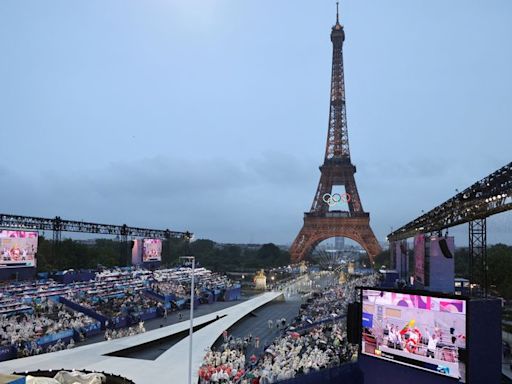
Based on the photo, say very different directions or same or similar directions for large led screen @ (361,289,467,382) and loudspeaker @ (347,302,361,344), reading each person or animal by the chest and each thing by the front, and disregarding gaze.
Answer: same or similar directions

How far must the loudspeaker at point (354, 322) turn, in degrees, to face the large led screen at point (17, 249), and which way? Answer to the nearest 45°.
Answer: approximately 90° to its right

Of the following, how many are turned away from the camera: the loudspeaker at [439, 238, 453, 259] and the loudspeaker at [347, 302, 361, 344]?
0

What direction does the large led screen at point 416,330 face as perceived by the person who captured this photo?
facing the viewer and to the left of the viewer

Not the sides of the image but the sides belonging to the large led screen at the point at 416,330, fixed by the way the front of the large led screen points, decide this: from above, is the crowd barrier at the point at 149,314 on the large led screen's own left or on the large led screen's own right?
on the large led screen's own right

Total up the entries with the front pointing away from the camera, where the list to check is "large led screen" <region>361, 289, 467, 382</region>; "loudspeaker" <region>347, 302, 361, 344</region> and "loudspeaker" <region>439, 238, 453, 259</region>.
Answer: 0

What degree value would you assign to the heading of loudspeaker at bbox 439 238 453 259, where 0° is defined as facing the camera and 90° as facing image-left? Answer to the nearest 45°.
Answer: approximately 90°

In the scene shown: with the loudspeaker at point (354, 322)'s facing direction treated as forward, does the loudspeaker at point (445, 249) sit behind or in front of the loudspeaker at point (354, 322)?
behind

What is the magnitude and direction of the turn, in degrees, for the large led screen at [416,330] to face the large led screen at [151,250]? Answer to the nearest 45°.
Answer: approximately 90° to its right

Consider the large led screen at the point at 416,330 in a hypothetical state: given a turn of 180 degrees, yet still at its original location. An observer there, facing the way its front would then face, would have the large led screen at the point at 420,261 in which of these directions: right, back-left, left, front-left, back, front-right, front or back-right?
front-left
